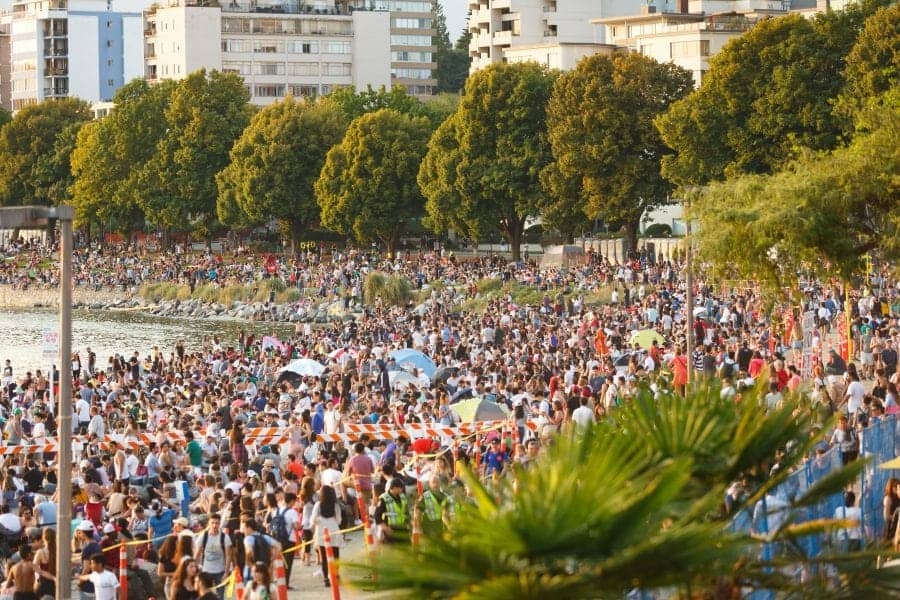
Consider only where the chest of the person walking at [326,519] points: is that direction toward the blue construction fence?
no

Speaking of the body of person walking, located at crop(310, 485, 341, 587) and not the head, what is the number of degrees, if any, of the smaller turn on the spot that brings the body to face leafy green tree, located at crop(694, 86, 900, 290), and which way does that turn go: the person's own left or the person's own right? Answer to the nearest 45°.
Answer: approximately 45° to the person's own right

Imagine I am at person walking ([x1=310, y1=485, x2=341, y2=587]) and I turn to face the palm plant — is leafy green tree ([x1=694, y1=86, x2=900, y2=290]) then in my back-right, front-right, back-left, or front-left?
back-left

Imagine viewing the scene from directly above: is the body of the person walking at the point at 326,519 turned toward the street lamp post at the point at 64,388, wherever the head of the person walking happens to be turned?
no

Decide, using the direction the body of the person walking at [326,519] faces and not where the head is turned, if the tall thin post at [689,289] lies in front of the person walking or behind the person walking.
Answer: in front

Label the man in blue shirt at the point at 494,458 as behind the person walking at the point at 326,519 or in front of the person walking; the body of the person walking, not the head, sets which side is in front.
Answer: in front

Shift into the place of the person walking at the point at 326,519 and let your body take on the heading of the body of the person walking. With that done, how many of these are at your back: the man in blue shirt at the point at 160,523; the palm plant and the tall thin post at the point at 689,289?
1

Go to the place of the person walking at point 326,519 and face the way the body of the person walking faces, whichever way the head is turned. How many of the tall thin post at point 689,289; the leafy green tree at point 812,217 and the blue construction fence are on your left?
0

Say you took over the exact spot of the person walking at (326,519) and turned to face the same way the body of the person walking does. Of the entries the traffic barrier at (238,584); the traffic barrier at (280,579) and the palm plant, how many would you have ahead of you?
0

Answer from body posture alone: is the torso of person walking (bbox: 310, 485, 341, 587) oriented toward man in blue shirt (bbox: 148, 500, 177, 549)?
no

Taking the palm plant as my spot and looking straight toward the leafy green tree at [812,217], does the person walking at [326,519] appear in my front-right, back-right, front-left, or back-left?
front-left

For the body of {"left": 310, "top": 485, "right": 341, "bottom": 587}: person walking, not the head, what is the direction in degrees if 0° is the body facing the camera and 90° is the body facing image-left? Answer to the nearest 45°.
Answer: approximately 180°
